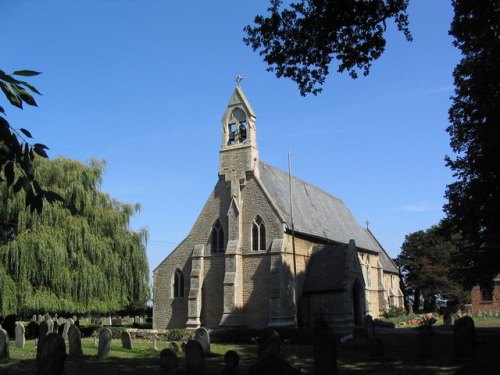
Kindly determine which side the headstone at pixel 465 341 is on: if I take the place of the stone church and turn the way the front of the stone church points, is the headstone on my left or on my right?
on my left

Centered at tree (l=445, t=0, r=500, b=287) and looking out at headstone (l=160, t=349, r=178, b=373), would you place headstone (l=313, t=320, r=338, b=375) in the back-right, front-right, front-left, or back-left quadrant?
front-left

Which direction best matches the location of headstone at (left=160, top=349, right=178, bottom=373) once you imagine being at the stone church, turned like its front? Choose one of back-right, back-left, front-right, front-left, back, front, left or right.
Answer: front-left

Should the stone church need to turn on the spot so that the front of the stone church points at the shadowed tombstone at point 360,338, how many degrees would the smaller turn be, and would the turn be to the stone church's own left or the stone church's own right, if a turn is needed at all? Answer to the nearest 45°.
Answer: approximately 90° to the stone church's own left

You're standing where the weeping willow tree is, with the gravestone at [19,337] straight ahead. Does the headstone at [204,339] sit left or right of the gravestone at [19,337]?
left

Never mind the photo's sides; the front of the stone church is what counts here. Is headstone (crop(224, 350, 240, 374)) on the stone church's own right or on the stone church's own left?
on the stone church's own left

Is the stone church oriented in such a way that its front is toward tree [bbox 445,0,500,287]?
no

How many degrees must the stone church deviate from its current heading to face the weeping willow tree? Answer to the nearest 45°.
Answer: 0° — it already faces it

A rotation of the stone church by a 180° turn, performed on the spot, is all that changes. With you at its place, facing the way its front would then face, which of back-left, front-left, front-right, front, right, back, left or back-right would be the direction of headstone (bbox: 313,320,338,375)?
back-right

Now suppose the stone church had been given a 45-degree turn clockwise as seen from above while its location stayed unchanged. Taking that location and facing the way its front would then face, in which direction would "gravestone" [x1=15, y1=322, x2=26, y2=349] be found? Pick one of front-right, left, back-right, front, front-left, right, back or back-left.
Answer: front-left

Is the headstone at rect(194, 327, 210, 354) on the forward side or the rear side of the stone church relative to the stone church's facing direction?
on the forward side

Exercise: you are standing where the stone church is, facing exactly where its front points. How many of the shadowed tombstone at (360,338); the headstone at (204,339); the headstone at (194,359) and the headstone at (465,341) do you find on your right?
0

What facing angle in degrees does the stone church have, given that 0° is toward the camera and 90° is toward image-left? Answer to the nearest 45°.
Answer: approximately 45°

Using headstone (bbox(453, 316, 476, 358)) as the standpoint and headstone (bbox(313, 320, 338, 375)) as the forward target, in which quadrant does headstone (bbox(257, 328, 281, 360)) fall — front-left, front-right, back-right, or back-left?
front-right

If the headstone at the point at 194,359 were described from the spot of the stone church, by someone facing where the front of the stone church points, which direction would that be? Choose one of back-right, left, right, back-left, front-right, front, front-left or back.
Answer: front-left
